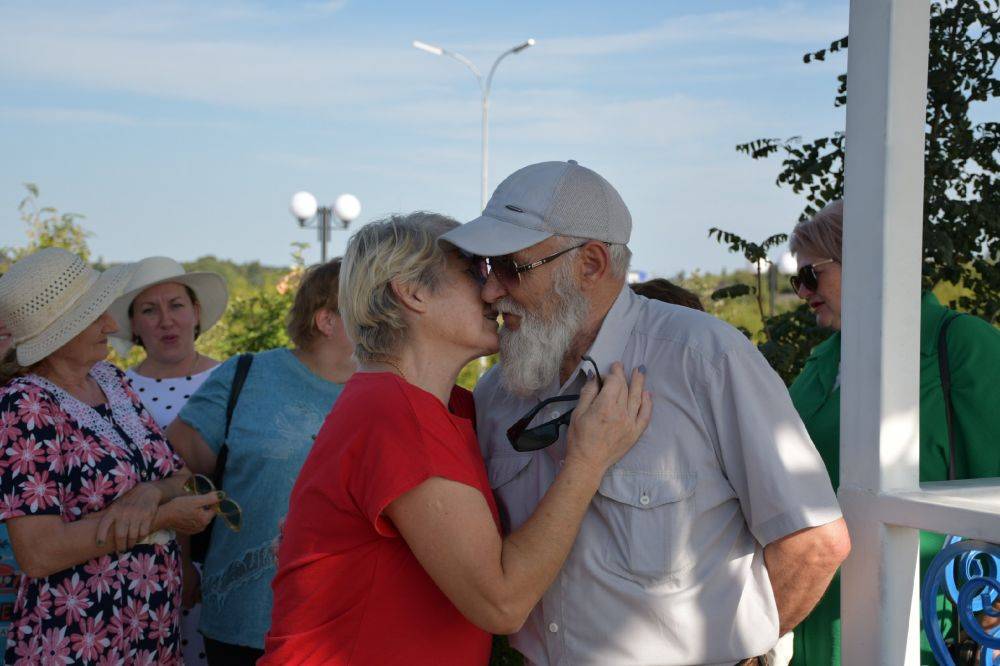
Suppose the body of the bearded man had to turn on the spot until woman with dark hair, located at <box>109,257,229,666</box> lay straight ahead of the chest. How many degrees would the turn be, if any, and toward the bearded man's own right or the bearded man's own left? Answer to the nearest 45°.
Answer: approximately 90° to the bearded man's own right

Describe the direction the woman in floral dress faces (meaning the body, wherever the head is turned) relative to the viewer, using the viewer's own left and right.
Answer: facing the viewer and to the right of the viewer

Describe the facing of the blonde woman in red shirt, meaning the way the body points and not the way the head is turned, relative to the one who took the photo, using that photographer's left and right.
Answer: facing to the right of the viewer

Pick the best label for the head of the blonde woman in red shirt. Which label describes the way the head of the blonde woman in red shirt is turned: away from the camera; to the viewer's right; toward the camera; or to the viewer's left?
to the viewer's right

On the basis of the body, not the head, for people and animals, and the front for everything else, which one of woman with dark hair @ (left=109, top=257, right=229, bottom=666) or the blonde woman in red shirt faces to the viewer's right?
the blonde woman in red shirt

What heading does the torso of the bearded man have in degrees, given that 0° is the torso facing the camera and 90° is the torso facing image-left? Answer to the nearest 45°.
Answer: approximately 45°

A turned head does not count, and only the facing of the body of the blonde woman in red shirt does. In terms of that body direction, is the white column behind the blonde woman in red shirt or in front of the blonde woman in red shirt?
in front

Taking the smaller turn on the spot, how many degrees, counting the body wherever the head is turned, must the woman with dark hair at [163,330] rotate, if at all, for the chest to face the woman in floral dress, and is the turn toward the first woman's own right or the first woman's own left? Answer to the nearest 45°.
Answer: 0° — they already face them

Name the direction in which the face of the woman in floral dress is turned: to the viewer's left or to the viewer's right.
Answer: to the viewer's right

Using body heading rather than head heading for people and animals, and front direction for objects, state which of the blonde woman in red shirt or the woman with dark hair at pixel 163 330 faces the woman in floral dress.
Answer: the woman with dark hair

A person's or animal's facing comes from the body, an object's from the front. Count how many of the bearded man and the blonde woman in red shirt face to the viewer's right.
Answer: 1

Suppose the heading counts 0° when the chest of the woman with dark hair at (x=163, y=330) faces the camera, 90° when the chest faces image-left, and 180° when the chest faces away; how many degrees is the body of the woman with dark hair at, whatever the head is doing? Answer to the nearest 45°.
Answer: approximately 0°

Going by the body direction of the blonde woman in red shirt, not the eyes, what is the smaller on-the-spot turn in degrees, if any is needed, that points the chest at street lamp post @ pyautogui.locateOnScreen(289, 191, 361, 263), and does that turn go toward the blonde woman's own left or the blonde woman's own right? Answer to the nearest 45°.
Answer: approximately 90° to the blonde woman's own left
